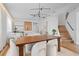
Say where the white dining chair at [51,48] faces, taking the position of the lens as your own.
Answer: facing away from the viewer and to the left of the viewer
